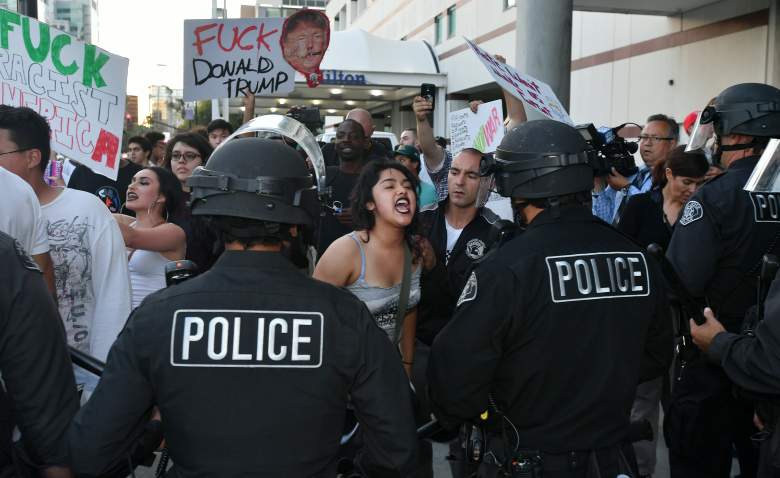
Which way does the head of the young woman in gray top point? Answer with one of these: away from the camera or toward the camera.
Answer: toward the camera

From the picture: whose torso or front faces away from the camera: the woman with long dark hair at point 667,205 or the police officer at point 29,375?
the police officer

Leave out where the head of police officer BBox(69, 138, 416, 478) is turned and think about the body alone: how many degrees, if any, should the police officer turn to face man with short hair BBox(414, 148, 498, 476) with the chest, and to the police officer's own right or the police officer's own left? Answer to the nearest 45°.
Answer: approximately 45° to the police officer's own right

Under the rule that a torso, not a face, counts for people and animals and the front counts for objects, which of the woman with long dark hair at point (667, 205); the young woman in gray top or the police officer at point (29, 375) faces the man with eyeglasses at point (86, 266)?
the police officer

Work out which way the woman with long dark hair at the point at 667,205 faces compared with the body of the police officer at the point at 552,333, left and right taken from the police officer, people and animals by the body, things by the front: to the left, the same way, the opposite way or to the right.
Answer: the opposite way

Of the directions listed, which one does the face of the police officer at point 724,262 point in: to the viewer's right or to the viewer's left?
to the viewer's left

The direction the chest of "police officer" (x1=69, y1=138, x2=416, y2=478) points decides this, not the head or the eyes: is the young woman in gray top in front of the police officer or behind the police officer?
in front

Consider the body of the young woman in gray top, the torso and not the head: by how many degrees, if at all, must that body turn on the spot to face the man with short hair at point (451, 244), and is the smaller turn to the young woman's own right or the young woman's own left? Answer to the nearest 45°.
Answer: approximately 90° to the young woman's own left

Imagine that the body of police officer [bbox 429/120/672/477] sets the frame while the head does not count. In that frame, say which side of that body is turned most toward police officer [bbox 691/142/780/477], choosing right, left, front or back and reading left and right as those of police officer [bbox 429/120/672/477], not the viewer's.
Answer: right

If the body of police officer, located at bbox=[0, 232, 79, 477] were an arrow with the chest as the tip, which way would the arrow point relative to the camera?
away from the camera

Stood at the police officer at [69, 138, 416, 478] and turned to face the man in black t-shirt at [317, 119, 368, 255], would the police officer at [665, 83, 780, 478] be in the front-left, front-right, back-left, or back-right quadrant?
front-right

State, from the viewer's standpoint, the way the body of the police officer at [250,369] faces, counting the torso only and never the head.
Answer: away from the camera

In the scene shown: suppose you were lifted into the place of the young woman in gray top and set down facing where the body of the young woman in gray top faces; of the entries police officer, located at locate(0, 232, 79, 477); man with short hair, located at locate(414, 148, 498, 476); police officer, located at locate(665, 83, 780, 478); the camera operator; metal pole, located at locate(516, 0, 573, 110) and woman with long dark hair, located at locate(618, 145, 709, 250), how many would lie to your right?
1

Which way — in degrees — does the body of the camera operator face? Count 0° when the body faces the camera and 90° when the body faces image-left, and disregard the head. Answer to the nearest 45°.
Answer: approximately 45°

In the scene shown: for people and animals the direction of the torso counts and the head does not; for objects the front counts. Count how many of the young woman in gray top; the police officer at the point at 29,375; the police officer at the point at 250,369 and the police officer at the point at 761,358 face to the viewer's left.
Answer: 1

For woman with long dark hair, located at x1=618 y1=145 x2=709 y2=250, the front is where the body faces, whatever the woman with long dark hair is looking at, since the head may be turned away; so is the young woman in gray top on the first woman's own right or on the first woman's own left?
on the first woman's own right
